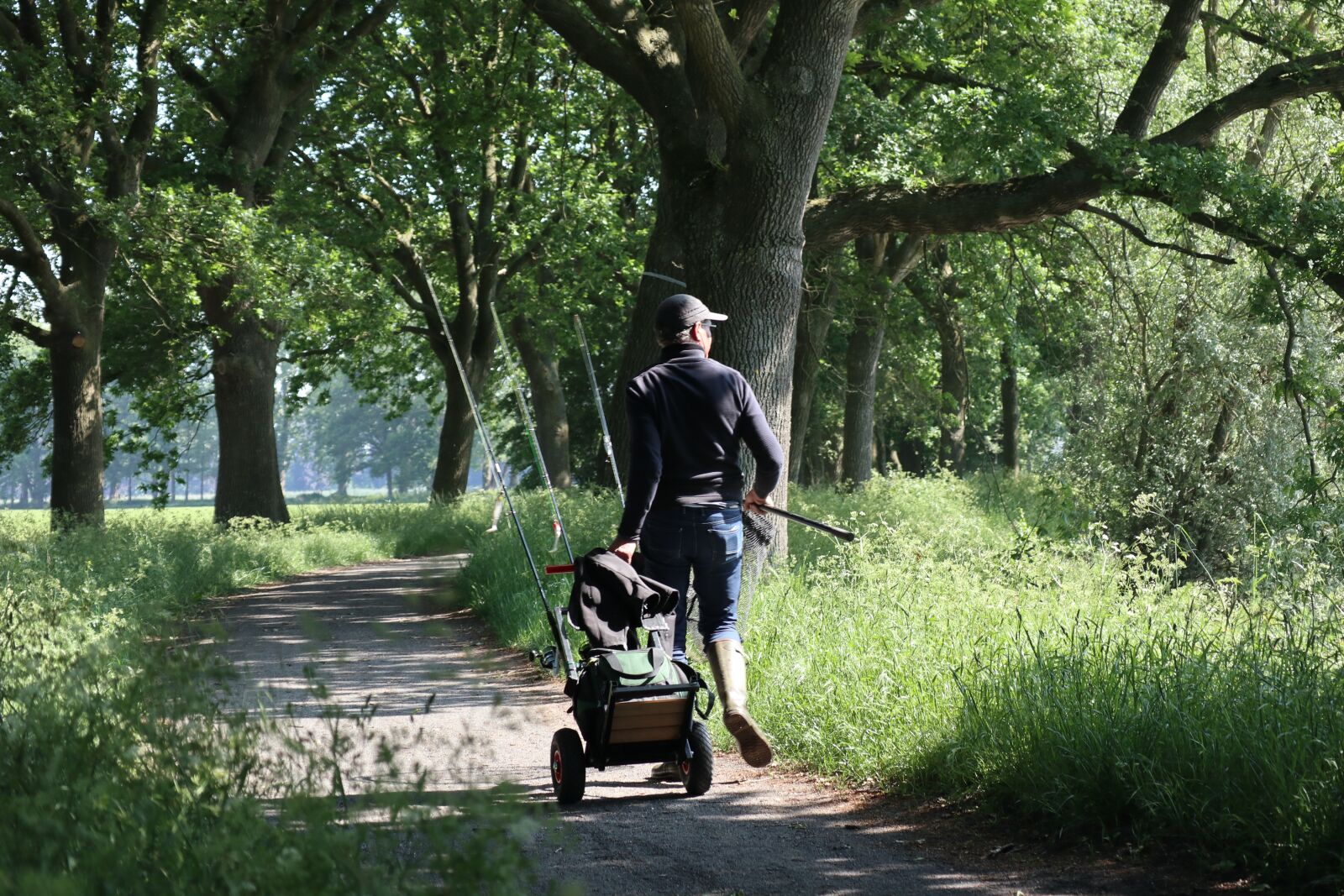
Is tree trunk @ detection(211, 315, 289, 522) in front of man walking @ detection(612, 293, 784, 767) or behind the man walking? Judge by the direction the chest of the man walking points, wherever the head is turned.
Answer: in front

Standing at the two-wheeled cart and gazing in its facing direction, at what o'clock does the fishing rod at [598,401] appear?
The fishing rod is roughly at 12 o'clock from the two-wheeled cart.

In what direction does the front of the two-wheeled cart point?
away from the camera

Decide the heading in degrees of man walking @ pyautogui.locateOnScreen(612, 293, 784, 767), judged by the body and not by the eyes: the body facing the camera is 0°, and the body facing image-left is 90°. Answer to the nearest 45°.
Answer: approximately 180°
